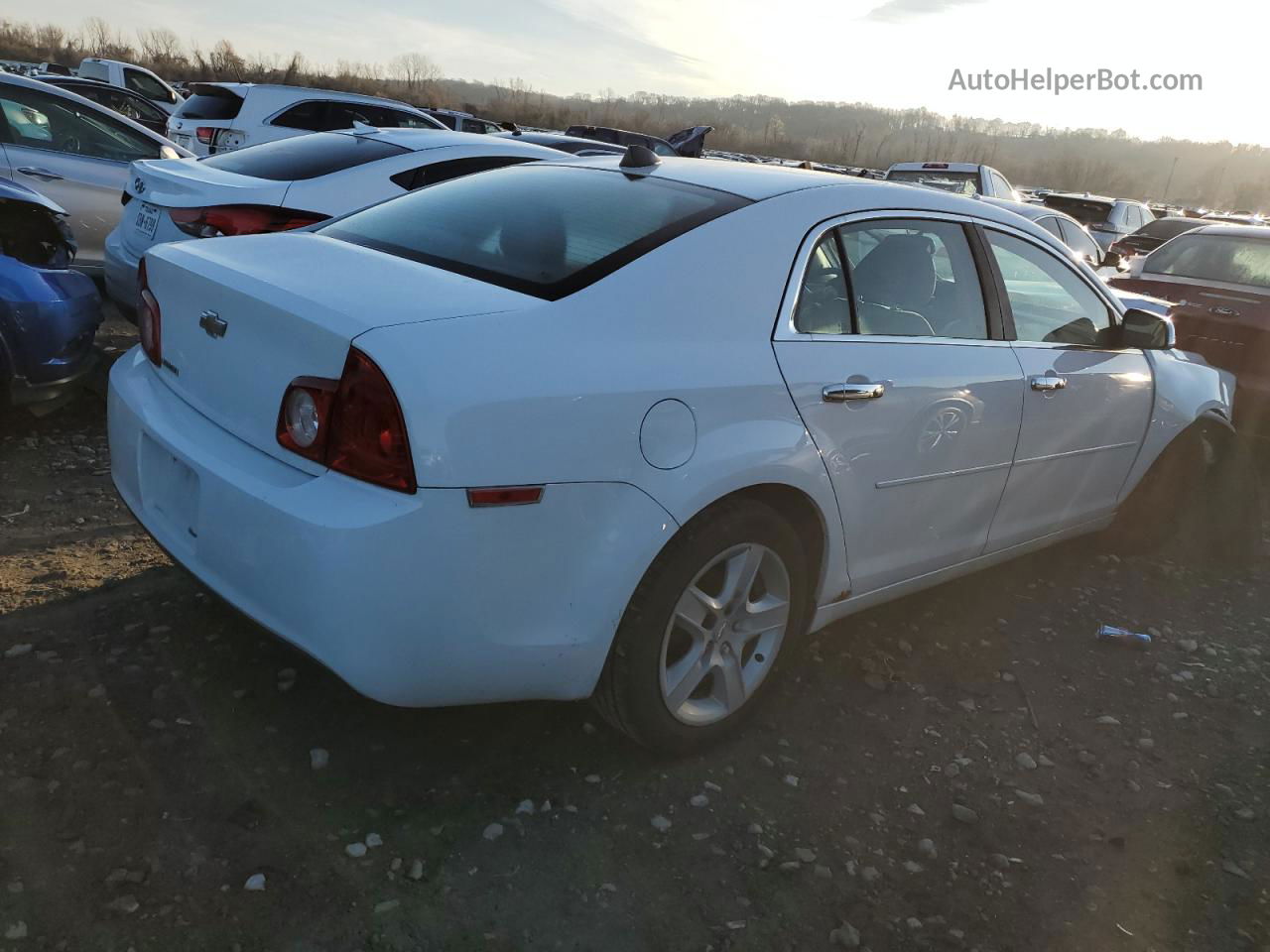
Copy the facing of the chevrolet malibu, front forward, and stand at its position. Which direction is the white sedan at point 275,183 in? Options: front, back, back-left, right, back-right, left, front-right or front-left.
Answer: left

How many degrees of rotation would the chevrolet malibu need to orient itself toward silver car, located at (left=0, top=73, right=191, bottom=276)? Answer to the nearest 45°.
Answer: approximately 90° to its left

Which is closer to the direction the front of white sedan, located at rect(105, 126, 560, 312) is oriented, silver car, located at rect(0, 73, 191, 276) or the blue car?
the silver car

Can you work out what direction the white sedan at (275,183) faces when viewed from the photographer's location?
facing away from the viewer and to the right of the viewer

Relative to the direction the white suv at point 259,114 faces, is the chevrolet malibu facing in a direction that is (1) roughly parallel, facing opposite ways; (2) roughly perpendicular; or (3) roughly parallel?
roughly parallel

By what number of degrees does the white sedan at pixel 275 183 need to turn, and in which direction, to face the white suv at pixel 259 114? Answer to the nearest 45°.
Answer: approximately 45° to its left

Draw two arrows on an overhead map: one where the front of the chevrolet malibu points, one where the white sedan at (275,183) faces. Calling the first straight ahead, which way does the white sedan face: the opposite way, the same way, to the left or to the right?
the same way

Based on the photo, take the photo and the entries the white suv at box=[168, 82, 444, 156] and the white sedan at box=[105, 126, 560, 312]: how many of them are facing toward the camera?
0

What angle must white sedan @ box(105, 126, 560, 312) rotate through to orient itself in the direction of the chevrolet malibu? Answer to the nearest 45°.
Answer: approximately 135° to its right

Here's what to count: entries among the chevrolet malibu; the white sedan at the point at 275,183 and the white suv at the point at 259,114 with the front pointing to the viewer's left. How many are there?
0

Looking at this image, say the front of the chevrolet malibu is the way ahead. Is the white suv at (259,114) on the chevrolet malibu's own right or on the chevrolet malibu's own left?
on the chevrolet malibu's own left

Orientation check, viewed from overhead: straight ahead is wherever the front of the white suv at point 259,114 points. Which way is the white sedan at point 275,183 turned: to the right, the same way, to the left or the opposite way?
the same way

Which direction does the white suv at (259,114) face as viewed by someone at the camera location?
facing away from the viewer and to the right of the viewer
